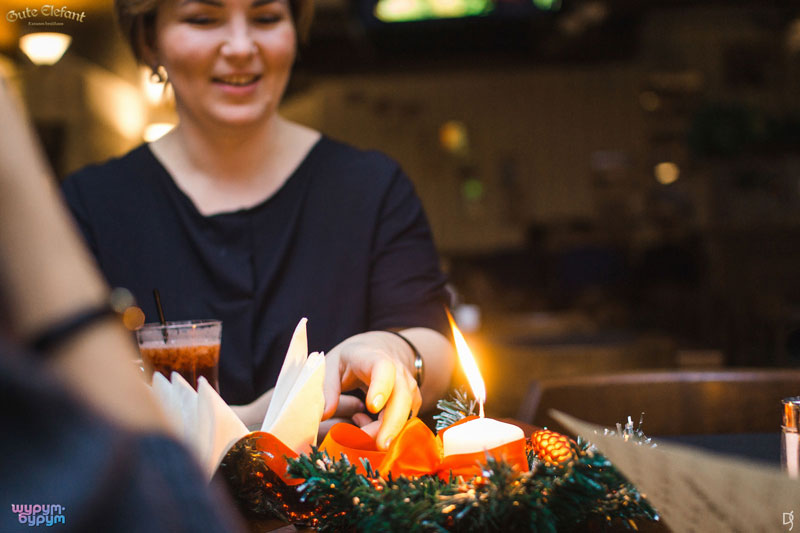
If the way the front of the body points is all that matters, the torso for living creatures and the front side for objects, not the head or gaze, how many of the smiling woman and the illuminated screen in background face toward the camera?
2

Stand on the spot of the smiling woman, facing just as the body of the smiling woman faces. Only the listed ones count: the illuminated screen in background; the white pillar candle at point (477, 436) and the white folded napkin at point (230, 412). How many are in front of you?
2

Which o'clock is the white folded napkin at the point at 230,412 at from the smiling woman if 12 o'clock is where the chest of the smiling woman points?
The white folded napkin is roughly at 12 o'clock from the smiling woman.

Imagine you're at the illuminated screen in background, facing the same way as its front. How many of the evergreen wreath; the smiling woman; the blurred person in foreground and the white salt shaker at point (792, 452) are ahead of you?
4

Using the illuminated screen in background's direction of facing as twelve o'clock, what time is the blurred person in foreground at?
The blurred person in foreground is roughly at 12 o'clock from the illuminated screen in background.

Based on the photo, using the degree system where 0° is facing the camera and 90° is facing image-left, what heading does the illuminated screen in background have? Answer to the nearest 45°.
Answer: approximately 0°

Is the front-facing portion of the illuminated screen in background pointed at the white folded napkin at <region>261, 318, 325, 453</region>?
yes

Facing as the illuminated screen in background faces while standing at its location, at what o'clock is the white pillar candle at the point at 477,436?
The white pillar candle is roughly at 12 o'clock from the illuminated screen in background.

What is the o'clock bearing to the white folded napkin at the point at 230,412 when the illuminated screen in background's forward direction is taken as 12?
The white folded napkin is roughly at 12 o'clock from the illuminated screen in background.

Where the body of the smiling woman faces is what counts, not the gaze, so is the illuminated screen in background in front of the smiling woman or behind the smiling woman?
behind
